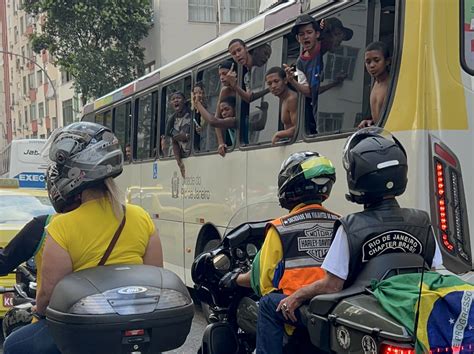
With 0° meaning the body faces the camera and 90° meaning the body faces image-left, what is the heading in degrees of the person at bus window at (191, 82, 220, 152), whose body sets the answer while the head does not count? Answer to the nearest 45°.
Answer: approximately 45°

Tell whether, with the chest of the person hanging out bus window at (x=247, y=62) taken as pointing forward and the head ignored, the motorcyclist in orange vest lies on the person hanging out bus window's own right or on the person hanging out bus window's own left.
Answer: on the person hanging out bus window's own left

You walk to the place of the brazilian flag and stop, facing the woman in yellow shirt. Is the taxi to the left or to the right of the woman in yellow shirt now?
right

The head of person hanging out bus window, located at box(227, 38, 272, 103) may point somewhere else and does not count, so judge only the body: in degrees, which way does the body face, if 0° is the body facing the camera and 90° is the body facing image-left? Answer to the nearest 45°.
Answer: approximately 45°

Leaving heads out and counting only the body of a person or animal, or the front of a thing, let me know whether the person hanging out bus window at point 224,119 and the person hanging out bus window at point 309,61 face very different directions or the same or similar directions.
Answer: same or similar directions

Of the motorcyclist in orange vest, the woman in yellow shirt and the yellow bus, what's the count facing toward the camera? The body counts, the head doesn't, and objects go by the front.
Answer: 0

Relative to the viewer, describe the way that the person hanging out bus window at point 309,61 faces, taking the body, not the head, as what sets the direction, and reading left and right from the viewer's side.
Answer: facing the viewer and to the left of the viewer

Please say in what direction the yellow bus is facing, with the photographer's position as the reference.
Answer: facing away from the viewer and to the left of the viewer

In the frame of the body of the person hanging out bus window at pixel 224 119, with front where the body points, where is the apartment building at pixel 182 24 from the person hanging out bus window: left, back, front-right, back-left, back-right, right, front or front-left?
back-right

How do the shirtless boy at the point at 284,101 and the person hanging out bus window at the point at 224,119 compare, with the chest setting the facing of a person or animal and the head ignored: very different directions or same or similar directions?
same or similar directions

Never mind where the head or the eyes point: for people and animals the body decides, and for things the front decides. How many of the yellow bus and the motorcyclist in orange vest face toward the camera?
0

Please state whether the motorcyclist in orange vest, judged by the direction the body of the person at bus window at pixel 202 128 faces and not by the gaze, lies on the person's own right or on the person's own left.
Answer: on the person's own left

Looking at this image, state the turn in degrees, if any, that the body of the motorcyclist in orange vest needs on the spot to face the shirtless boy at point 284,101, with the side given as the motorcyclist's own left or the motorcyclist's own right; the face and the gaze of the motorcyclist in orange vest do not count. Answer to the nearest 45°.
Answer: approximately 45° to the motorcyclist's own right

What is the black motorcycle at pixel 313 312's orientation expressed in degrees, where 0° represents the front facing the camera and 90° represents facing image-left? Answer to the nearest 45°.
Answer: approximately 135°
